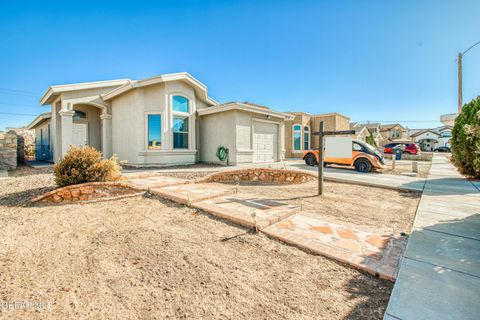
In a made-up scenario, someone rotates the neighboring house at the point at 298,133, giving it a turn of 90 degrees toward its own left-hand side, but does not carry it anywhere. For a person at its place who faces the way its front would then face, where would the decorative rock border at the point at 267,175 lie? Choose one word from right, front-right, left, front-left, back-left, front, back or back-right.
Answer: back-right

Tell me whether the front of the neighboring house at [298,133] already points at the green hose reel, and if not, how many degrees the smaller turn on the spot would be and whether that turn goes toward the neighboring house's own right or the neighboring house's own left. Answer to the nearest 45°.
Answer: approximately 45° to the neighboring house's own right

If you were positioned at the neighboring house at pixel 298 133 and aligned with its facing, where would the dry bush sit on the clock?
The dry bush is roughly at 2 o'clock from the neighboring house.
